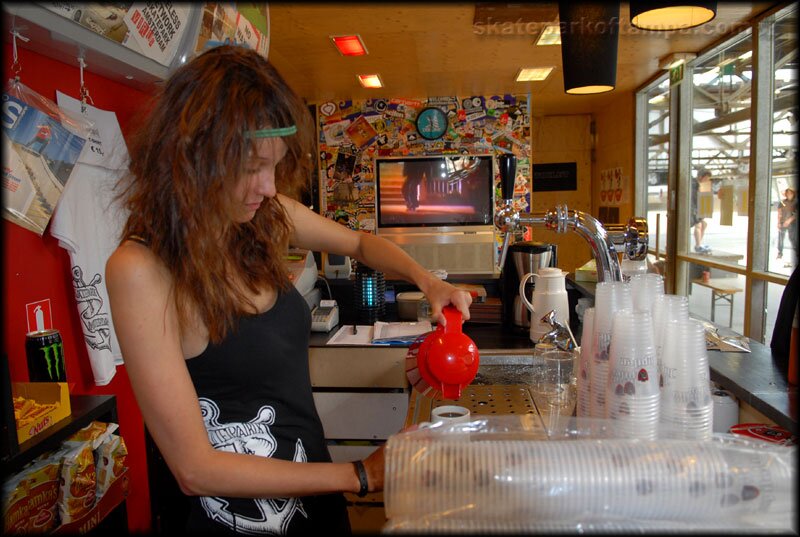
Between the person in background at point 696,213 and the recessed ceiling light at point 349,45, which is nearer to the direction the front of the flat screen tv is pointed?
the recessed ceiling light

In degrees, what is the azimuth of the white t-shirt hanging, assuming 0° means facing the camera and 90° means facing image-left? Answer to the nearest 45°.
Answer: approximately 0°

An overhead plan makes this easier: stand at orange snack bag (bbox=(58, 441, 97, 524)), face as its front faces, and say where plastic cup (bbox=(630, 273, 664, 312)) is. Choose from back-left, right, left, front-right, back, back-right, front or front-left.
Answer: front

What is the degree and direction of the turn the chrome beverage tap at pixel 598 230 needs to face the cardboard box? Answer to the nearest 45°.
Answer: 0° — it already faces it

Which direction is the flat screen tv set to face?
toward the camera

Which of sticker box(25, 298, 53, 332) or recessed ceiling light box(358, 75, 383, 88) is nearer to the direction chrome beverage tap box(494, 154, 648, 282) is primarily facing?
the sticker

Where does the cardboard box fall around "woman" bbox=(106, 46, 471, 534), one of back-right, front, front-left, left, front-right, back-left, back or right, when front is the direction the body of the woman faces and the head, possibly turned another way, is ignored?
back

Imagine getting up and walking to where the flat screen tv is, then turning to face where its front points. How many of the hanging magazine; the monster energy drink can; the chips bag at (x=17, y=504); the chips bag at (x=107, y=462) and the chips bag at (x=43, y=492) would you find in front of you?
5
